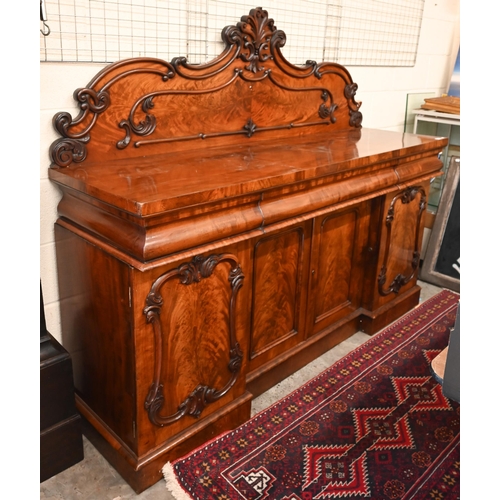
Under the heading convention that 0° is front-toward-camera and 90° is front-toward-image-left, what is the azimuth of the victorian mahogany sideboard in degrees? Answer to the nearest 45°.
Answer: approximately 315°
